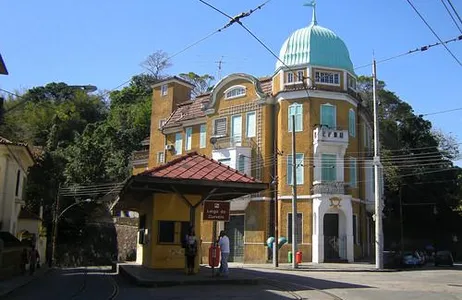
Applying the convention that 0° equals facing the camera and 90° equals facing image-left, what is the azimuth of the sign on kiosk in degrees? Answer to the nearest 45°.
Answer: approximately 0°

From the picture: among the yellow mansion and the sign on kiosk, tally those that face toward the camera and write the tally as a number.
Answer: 2

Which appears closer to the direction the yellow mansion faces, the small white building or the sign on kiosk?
the sign on kiosk

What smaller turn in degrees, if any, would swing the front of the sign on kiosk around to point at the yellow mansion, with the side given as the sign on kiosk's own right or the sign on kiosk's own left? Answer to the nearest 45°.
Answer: approximately 180°

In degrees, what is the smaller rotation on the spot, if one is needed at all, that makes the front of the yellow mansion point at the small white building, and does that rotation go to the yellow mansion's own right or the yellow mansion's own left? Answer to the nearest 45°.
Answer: approximately 90° to the yellow mansion's own right

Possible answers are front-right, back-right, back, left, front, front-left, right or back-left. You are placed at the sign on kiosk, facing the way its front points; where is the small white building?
back-right

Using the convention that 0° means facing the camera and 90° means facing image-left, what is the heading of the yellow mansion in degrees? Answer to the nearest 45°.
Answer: approximately 0°

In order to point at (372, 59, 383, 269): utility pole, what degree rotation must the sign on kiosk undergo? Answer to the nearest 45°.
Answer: approximately 135° to its left
